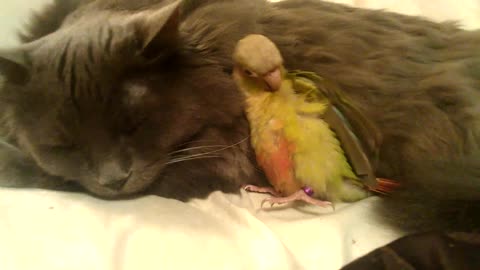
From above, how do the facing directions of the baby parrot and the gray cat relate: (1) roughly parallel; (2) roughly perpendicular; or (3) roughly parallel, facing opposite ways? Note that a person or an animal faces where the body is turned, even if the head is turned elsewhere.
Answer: roughly parallel

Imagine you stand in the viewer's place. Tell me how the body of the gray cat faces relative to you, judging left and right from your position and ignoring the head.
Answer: facing the viewer and to the left of the viewer
